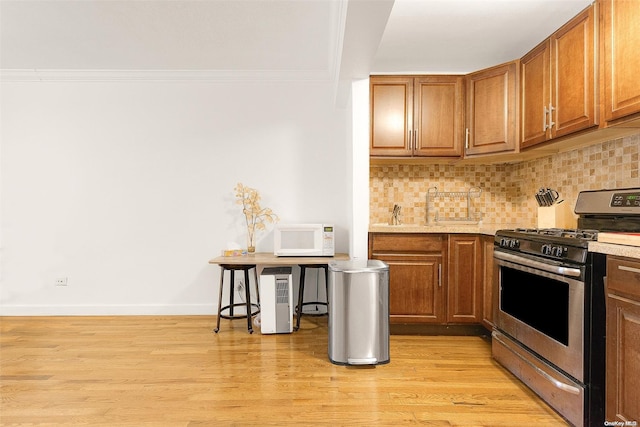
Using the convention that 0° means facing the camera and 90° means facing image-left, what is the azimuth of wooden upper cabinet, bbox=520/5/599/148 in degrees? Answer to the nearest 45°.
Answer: approximately 45°

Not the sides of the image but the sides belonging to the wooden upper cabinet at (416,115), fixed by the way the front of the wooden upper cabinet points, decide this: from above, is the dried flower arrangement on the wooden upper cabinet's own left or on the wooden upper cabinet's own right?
on the wooden upper cabinet's own right

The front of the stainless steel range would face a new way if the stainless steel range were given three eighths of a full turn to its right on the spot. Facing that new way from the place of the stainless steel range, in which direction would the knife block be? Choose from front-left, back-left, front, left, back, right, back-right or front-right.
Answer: front

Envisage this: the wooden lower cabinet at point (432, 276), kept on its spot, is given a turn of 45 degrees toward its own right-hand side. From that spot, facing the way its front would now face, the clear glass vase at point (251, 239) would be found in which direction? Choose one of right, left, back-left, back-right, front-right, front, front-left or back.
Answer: front-right

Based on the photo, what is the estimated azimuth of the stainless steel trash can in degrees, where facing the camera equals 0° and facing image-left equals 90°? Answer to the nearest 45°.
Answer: approximately 0°

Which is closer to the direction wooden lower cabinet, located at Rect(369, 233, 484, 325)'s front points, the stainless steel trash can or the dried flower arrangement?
the stainless steel trash can

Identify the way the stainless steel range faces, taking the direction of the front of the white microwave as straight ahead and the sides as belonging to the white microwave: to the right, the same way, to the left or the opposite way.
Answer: to the right

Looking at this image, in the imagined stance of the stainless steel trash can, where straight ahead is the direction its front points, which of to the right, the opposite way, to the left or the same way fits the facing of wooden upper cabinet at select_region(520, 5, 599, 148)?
to the right

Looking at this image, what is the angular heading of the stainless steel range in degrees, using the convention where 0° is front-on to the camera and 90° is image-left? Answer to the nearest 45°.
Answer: approximately 45°

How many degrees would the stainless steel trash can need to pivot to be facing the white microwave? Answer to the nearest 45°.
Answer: approximately 135° to its right

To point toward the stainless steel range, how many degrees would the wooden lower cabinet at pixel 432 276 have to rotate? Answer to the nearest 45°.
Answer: approximately 45° to its left

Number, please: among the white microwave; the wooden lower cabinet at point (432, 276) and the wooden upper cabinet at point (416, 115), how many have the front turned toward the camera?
3

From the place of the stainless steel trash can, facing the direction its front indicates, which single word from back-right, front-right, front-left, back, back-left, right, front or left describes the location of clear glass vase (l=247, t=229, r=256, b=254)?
back-right
